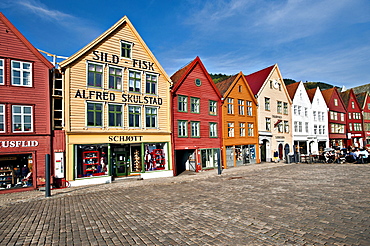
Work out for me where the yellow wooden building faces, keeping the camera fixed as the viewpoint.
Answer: facing the viewer and to the right of the viewer

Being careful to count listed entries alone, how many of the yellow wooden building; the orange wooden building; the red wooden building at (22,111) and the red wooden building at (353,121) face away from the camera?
0

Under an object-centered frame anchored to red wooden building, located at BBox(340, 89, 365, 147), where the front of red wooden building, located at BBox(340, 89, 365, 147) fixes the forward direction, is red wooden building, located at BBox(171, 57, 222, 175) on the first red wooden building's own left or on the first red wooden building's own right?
on the first red wooden building's own right

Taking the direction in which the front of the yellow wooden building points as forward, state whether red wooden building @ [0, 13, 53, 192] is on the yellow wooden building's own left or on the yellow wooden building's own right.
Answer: on the yellow wooden building's own right

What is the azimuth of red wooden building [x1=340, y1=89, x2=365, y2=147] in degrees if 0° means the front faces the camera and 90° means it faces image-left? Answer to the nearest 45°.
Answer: approximately 315°

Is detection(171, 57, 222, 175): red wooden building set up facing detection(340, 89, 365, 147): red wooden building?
no

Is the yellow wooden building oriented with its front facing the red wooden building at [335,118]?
no

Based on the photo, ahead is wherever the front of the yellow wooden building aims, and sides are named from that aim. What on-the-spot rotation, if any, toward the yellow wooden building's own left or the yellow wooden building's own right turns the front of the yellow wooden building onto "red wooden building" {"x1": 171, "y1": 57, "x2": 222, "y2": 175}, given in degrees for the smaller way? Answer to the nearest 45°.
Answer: approximately 90° to the yellow wooden building's own left

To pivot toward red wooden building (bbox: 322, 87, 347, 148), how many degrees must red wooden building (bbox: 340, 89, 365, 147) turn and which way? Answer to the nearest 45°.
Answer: approximately 90° to its right

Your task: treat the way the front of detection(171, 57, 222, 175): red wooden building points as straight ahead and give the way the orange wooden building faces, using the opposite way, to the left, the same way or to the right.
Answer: the same way

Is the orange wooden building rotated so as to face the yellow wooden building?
no

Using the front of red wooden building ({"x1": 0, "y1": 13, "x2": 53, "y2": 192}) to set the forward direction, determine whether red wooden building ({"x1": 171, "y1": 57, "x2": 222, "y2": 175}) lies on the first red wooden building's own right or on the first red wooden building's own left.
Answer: on the first red wooden building's own left

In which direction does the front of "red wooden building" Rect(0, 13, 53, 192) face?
toward the camera

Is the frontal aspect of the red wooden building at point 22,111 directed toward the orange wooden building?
no

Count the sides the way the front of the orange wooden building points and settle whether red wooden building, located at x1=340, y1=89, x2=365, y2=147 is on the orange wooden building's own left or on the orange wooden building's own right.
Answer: on the orange wooden building's own left

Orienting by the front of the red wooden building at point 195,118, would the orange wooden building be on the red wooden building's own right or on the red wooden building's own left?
on the red wooden building's own left

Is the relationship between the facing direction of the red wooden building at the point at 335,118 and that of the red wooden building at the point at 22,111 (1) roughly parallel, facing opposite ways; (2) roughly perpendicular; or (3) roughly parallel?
roughly parallel

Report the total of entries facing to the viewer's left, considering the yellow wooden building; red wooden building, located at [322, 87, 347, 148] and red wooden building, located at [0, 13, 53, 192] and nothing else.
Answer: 0

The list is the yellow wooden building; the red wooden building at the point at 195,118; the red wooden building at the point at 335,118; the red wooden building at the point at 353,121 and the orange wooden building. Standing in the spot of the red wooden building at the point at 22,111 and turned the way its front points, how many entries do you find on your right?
0

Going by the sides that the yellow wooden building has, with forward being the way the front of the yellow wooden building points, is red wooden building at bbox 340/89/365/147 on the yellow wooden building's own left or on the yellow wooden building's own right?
on the yellow wooden building's own left

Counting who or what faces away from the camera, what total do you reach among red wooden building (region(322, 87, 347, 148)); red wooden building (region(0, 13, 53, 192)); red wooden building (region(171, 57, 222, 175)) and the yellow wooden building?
0

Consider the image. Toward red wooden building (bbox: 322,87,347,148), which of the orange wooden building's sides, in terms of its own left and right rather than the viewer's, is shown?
left

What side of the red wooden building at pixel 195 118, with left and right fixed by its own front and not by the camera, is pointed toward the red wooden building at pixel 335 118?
left
